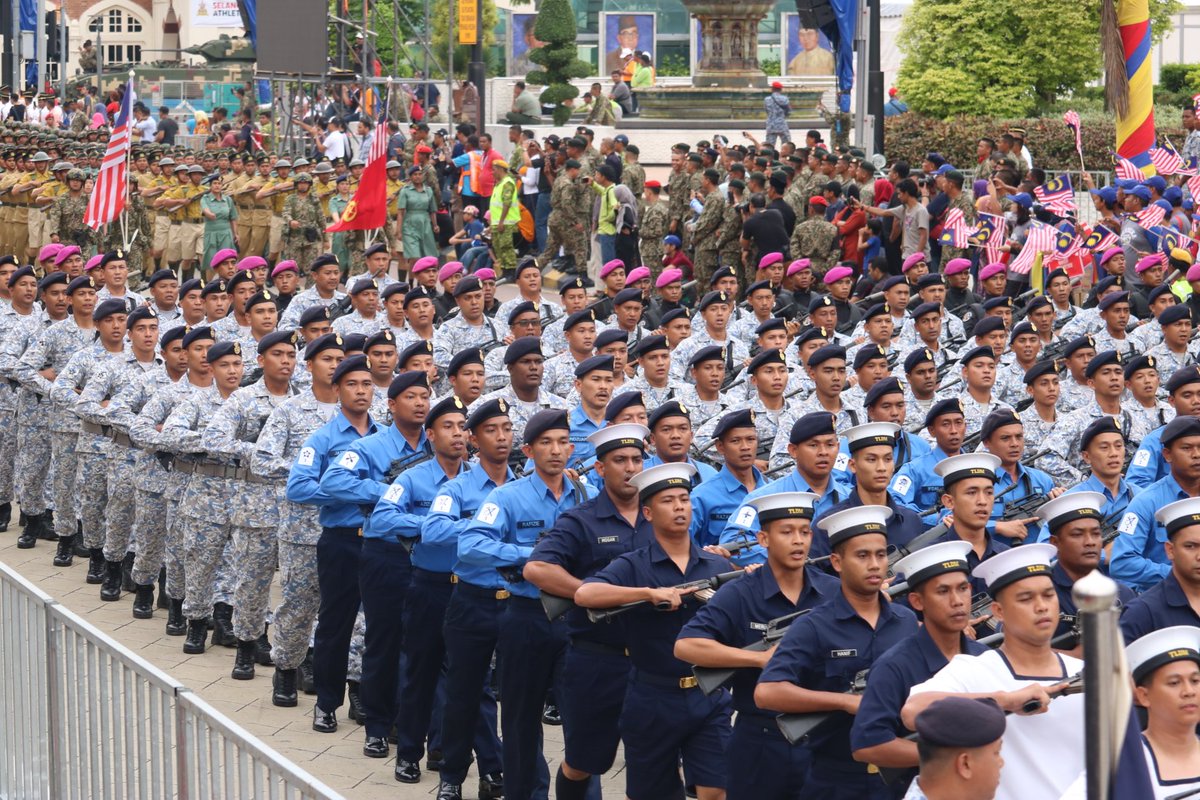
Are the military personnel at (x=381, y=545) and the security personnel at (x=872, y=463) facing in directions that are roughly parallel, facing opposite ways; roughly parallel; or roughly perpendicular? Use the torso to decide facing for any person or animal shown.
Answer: roughly parallel

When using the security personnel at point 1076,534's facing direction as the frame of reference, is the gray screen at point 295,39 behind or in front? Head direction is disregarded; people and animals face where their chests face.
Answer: behind

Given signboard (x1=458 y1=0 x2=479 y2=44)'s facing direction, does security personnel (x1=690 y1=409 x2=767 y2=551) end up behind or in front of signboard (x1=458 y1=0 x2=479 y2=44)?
in front

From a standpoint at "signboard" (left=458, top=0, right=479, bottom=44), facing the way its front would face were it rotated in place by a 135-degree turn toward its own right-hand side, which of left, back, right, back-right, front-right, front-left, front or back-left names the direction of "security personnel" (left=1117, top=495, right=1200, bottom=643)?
back-left

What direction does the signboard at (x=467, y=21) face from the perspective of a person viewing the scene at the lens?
facing the viewer

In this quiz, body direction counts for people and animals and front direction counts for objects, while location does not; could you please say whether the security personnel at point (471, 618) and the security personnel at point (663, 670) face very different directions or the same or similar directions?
same or similar directions

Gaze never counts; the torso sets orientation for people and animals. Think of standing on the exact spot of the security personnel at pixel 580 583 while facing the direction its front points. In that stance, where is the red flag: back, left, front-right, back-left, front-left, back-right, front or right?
back-left

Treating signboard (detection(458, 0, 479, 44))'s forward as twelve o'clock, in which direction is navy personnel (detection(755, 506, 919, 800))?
The navy personnel is roughly at 12 o'clock from the signboard.

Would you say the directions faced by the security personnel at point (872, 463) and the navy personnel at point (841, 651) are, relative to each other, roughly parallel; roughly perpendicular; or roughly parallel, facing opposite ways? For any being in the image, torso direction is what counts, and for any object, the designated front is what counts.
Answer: roughly parallel

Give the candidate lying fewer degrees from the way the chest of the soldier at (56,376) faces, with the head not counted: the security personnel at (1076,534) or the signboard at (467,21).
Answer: the security personnel

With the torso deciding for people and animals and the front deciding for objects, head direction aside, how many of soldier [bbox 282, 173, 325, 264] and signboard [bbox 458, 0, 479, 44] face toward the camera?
2

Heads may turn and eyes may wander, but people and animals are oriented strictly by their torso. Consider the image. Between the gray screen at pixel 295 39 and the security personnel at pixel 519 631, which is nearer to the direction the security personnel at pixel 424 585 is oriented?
the security personnel

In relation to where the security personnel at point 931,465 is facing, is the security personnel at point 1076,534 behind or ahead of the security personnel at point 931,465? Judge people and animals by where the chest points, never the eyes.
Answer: ahead
